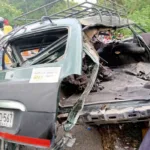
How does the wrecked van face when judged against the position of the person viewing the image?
facing away from the viewer and to the right of the viewer
